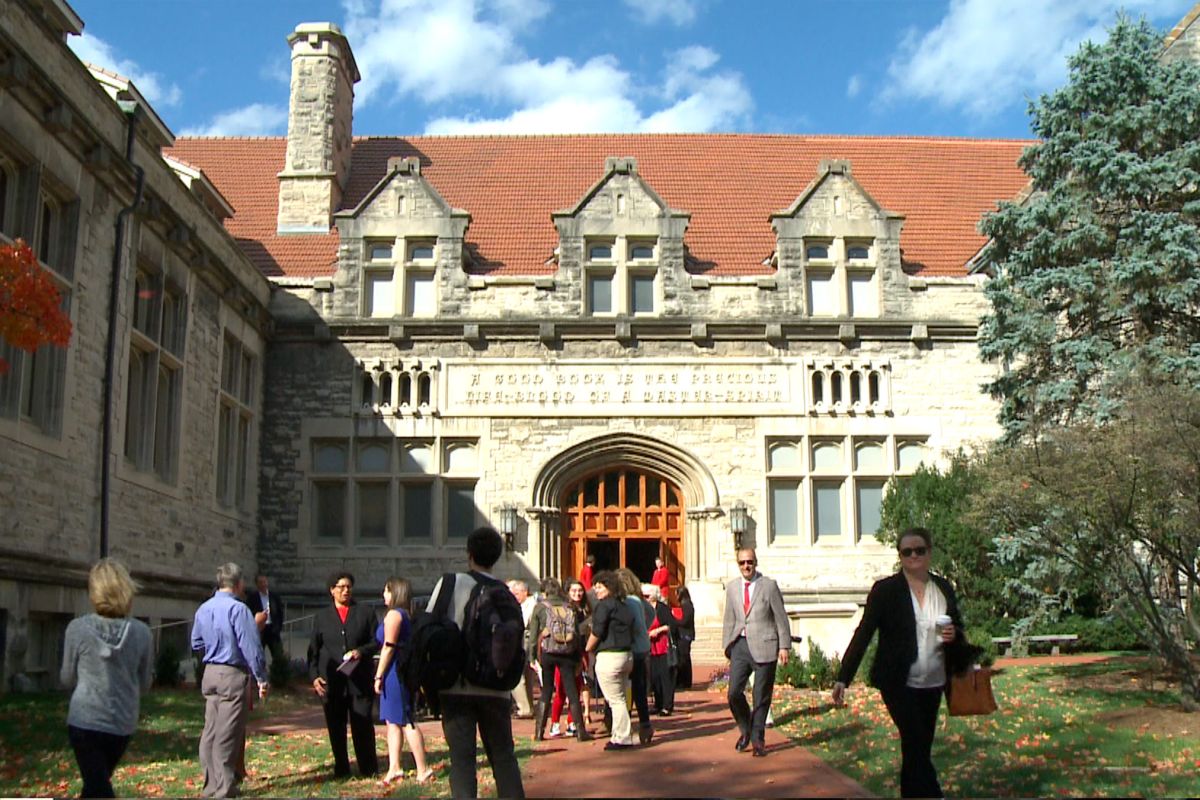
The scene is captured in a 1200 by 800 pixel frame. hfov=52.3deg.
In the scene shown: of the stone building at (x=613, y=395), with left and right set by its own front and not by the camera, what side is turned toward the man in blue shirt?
front

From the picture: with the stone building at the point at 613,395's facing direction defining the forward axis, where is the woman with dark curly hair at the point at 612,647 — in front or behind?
in front

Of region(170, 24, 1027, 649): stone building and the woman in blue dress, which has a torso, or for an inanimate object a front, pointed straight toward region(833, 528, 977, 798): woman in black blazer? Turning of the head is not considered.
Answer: the stone building

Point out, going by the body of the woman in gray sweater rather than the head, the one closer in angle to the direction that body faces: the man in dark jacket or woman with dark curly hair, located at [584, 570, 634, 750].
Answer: the man in dark jacket

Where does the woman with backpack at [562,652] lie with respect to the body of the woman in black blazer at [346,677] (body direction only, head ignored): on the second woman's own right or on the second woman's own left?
on the second woman's own left

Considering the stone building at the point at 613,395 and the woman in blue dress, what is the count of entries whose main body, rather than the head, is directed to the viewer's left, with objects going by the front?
1

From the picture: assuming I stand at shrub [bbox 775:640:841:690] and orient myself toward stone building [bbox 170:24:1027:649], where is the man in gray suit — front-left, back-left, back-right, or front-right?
back-left

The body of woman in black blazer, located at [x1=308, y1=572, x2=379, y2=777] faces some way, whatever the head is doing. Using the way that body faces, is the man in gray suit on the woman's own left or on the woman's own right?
on the woman's own left

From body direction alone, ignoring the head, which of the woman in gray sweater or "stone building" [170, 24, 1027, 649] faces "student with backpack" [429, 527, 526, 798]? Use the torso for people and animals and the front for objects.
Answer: the stone building

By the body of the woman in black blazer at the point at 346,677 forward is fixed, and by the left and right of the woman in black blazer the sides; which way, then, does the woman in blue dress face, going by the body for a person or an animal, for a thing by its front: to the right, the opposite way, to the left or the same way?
to the right

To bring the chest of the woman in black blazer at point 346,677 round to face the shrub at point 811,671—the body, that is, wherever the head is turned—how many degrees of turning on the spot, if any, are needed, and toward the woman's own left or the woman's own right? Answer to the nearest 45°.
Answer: approximately 135° to the woman's own left

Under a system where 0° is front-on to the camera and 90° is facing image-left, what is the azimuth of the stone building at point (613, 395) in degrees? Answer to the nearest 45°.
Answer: approximately 0°

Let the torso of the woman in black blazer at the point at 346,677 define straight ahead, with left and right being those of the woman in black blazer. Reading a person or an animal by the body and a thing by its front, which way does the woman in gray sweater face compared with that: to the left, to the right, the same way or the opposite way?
the opposite way

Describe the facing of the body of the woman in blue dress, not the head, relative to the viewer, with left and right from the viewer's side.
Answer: facing to the left of the viewer

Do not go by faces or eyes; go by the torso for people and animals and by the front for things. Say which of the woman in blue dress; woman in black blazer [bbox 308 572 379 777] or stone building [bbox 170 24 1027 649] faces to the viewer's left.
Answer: the woman in blue dress
